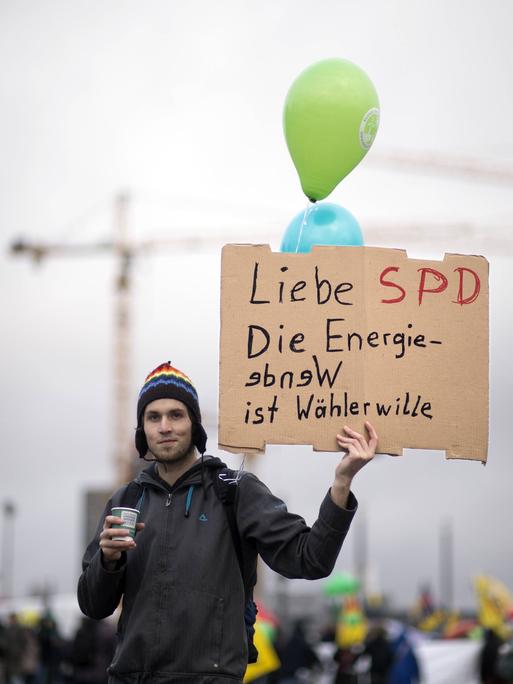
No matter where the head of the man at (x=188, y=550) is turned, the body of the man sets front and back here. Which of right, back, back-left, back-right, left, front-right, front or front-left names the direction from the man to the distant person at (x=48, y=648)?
back

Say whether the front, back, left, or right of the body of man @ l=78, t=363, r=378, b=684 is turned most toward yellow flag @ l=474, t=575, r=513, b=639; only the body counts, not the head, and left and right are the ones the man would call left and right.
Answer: back

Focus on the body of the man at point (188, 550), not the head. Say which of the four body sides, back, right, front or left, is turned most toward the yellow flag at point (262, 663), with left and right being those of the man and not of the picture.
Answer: back

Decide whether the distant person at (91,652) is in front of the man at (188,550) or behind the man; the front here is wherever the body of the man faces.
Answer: behind

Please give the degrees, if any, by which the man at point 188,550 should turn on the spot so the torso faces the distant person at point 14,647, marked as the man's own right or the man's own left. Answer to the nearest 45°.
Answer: approximately 180°

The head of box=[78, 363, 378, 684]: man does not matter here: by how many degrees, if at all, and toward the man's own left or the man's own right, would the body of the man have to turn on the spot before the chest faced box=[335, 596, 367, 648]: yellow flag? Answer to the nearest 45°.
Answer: approximately 180°

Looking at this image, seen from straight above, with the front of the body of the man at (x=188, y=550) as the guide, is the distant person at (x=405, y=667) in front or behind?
behind

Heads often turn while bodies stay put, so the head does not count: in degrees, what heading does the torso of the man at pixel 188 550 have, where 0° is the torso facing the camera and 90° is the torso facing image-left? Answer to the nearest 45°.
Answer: approximately 0°
